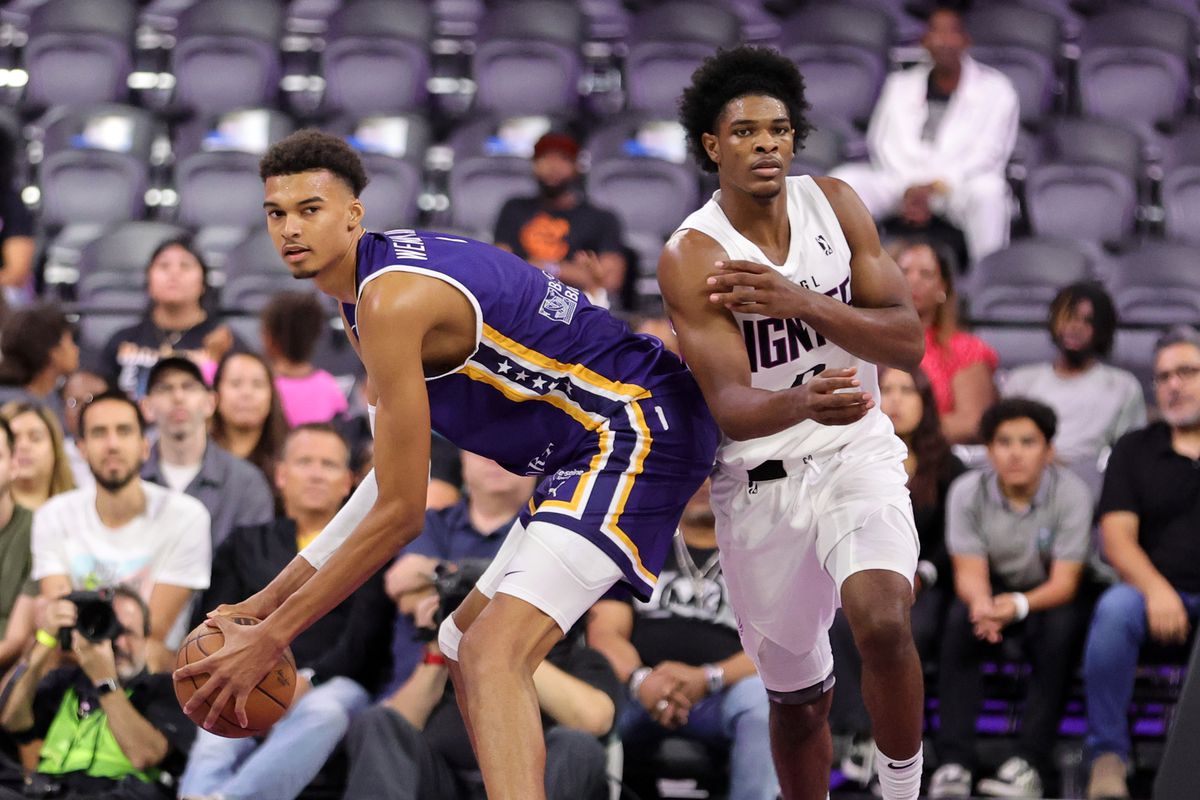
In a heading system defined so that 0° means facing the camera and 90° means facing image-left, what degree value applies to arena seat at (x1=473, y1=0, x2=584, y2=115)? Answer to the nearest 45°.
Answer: approximately 0°

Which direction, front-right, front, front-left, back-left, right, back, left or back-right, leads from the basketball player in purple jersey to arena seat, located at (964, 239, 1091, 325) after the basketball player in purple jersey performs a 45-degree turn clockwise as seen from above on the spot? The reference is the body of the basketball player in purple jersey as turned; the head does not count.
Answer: right

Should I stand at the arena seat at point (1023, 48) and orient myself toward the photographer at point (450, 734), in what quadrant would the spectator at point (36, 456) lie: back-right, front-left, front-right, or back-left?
front-right

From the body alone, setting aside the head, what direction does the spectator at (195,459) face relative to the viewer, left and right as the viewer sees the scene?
facing the viewer

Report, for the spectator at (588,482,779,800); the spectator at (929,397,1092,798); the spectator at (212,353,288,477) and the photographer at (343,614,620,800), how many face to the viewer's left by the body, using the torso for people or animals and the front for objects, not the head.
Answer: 0

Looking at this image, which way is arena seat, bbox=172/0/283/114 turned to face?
toward the camera

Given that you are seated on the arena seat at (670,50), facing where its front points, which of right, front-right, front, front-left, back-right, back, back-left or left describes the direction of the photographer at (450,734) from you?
front

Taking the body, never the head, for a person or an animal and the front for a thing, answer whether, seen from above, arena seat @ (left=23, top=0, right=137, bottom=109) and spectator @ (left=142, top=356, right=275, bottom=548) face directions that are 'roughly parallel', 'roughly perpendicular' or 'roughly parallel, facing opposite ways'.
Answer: roughly parallel

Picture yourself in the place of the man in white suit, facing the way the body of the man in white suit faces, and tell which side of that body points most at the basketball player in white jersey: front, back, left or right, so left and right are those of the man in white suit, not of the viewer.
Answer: front

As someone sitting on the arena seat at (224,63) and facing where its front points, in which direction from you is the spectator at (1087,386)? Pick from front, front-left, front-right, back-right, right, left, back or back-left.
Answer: front-left

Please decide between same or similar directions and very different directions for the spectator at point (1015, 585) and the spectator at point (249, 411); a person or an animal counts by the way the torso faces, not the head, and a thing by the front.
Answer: same or similar directions

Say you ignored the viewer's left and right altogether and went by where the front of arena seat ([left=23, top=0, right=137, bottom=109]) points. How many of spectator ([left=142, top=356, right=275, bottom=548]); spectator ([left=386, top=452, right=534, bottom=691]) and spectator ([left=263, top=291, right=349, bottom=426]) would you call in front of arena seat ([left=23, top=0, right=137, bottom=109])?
3

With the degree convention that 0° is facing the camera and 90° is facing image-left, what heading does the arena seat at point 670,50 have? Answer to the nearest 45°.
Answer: approximately 0°

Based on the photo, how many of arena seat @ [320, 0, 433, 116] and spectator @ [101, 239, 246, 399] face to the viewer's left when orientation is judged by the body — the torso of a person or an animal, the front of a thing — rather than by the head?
0

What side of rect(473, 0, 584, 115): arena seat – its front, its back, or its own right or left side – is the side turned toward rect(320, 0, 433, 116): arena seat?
right

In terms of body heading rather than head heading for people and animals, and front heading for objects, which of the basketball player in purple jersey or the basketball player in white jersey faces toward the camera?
the basketball player in white jersey
